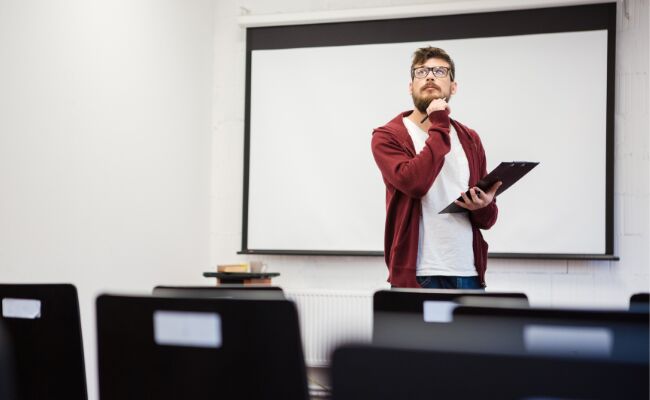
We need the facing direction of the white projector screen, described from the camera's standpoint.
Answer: facing the viewer

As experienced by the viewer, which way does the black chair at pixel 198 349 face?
facing away from the viewer

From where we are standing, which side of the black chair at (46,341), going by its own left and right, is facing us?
back

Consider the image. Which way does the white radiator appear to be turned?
toward the camera

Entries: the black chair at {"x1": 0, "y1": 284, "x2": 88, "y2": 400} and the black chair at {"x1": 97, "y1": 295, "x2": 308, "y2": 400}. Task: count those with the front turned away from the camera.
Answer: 2

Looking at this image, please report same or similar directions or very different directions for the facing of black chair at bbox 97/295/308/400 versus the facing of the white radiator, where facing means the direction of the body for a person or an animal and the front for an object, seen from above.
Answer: very different directions

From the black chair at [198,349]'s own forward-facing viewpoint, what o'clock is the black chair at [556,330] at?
the black chair at [556,330] is roughly at 4 o'clock from the black chair at [198,349].

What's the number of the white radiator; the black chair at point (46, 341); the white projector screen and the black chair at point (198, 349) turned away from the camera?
2

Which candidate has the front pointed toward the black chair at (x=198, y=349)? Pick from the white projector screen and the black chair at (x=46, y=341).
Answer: the white projector screen

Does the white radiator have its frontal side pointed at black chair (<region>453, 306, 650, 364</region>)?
yes

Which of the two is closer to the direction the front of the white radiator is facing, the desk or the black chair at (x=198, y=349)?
the black chair

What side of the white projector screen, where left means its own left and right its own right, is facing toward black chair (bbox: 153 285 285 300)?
front
